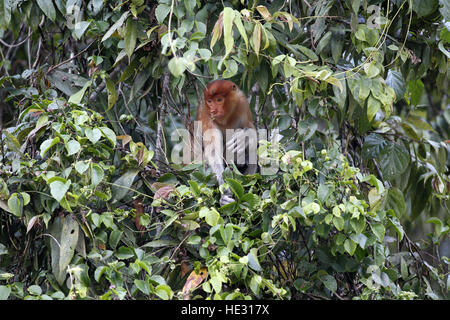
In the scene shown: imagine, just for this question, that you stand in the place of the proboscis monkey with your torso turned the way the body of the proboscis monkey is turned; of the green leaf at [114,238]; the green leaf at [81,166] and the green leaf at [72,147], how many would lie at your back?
0

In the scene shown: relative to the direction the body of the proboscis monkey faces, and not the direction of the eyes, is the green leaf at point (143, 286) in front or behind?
in front

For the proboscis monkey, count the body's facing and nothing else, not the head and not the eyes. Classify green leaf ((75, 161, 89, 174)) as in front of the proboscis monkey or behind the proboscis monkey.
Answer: in front

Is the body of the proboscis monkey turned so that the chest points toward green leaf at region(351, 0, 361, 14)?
no

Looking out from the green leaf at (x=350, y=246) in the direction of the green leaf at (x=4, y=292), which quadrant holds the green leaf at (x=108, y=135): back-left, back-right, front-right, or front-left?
front-right

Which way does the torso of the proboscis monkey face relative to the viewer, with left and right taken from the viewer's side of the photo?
facing the viewer and to the left of the viewer

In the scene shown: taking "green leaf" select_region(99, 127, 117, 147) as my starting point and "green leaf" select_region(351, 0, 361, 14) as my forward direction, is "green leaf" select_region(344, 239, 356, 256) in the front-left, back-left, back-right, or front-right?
front-right

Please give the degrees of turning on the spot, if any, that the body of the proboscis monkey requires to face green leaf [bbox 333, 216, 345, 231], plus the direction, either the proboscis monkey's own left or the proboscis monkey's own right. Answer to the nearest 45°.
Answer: approximately 45° to the proboscis monkey's own left
